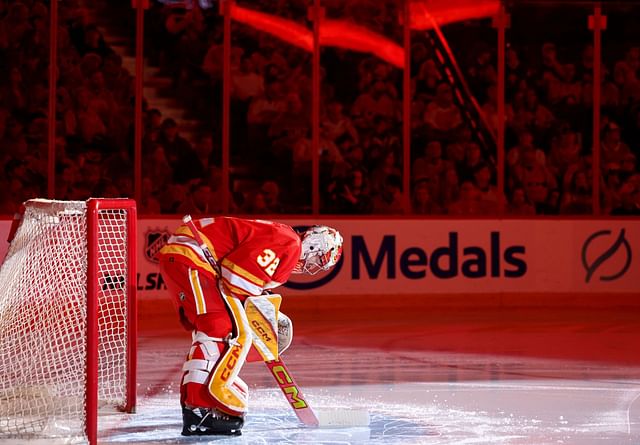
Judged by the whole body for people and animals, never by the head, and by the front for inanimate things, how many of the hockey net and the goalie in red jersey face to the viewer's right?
2

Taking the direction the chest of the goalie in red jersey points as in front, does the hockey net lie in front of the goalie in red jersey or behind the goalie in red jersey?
behind

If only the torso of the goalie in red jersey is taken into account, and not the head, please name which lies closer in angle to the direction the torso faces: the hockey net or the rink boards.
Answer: the rink boards

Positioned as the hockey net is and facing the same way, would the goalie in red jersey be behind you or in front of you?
in front

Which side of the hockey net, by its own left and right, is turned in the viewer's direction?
right

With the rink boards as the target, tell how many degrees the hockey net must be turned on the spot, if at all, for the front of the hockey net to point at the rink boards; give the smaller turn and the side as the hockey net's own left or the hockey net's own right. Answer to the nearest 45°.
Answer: approximately 45° to the hockey net's own left

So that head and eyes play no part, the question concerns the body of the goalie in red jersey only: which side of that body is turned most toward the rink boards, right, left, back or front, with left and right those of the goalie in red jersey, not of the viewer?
left

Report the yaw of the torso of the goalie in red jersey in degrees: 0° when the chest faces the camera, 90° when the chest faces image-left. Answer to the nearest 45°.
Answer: approximately 270°
